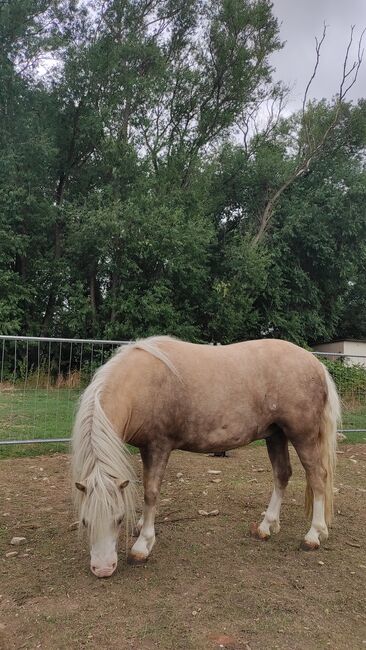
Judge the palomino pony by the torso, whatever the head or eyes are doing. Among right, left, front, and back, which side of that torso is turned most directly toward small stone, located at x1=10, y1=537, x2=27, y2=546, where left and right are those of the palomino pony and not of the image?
front

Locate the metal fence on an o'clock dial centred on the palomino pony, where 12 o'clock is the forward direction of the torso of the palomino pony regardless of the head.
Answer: The metal fence is roughly at 2 o'clock from the palomino pony.

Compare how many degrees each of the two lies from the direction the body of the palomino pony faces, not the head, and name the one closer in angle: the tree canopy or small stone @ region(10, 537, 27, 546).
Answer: the small stone

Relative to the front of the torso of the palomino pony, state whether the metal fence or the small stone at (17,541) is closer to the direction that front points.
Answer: the small stone

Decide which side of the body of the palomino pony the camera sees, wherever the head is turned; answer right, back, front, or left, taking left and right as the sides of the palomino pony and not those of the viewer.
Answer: left

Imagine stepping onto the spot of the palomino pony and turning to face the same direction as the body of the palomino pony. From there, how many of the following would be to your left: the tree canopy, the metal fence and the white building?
0

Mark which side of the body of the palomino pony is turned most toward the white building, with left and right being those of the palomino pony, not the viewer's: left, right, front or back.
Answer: right

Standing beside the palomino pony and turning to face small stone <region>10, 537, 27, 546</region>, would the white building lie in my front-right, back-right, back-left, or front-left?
back-right

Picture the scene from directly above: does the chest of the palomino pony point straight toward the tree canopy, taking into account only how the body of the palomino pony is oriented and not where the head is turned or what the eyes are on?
no
